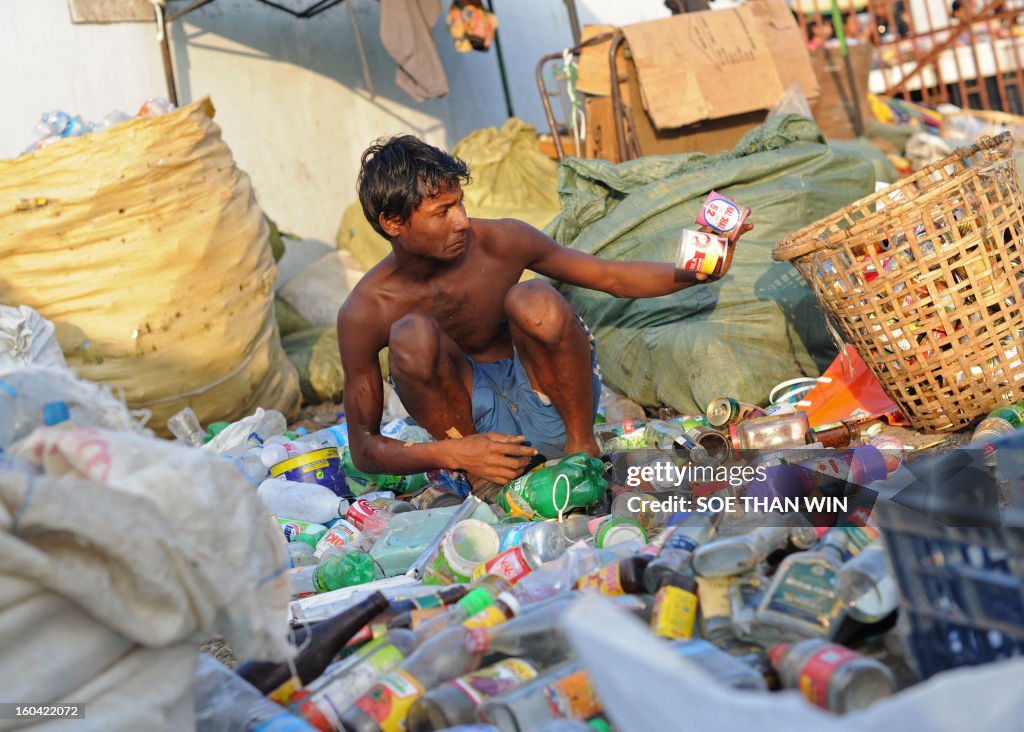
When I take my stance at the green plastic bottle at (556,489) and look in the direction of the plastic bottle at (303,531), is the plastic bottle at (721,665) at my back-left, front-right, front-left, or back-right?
back-left

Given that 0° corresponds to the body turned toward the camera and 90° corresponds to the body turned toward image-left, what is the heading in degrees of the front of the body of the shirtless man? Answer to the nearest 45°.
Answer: approximately 315°

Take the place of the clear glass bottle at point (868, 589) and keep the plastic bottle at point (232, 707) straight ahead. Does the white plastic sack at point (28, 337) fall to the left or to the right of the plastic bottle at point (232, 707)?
right

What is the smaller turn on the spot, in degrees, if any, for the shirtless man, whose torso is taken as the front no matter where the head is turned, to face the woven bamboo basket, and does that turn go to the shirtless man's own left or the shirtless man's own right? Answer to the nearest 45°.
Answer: approximately 45° to the shirtless man's own left

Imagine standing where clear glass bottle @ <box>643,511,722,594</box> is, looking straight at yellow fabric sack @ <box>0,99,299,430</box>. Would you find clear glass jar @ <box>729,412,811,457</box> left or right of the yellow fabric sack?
right
